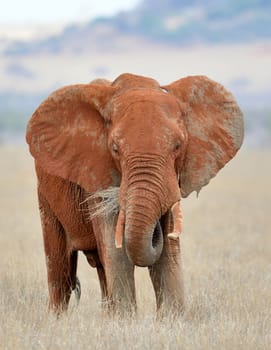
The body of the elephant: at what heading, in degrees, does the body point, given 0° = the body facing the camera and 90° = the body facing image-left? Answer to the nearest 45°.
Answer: approximately 315°
